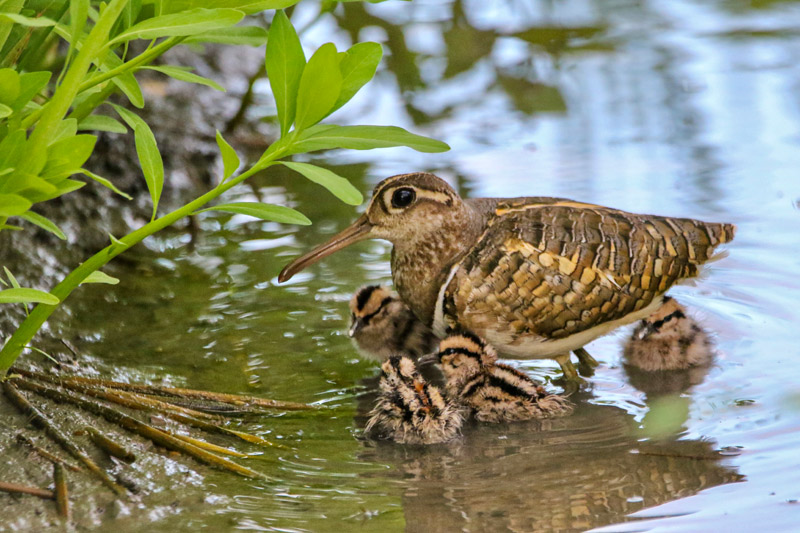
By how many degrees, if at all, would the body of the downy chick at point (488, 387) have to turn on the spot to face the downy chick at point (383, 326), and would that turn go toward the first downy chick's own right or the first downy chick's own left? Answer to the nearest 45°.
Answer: approximately 45° to the first downy chick's own right

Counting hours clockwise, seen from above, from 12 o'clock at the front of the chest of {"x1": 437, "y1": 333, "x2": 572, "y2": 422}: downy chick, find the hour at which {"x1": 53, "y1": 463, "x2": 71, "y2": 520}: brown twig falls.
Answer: The brown twig is roughly at 11 o'clock from the downy chick.

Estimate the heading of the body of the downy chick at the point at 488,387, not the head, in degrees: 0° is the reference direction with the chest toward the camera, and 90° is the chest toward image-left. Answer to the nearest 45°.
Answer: approximately 90°

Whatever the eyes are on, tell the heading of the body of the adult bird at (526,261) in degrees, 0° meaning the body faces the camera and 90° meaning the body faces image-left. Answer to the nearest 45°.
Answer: approximately 90°

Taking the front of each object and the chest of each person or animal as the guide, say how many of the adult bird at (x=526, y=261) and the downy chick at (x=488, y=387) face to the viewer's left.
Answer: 2

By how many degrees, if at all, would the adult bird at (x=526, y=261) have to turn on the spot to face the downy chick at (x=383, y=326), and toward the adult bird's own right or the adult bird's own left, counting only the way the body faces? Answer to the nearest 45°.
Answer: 0° — it already faces it
